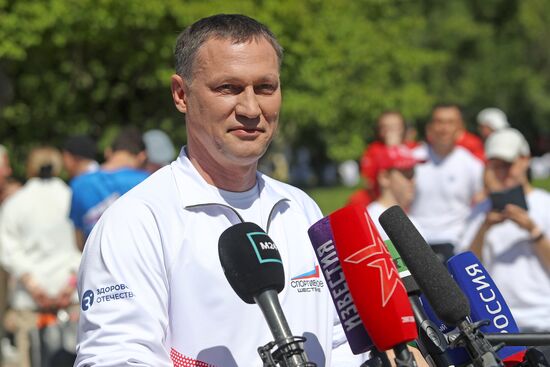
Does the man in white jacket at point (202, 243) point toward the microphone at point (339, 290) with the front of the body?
yes

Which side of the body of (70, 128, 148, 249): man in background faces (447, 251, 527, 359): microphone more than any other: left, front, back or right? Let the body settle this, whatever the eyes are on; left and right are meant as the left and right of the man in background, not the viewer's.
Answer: back

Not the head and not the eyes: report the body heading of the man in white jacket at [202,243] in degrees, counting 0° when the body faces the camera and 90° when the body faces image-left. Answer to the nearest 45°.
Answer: approximately 315°

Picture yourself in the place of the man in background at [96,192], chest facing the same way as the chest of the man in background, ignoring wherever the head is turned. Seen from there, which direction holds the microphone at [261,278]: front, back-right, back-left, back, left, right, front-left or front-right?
back

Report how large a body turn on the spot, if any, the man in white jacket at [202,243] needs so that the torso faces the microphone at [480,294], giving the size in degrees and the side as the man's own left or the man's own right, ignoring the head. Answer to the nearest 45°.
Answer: approximately 45° to the man's own left

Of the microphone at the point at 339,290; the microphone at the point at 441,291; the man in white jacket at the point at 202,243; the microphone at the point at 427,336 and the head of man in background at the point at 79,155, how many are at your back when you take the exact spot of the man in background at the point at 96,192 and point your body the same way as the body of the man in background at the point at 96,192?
4

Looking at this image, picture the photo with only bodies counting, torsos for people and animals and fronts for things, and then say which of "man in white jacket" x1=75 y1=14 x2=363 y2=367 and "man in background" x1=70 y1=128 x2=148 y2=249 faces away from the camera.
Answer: the man in background

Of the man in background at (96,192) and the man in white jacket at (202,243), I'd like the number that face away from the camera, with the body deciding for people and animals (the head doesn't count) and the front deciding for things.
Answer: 1

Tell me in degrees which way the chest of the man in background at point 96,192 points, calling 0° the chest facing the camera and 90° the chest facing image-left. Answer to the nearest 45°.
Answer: approximately 180°

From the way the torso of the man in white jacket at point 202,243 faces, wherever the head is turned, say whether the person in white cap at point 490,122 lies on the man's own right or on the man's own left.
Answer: on the man's own left

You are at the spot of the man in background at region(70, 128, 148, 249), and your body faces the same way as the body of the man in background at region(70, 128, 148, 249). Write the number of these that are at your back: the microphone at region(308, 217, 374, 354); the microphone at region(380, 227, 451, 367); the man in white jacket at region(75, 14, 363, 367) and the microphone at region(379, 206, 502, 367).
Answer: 4

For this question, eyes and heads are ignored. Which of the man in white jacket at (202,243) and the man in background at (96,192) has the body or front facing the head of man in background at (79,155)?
the man in background at (96,192)

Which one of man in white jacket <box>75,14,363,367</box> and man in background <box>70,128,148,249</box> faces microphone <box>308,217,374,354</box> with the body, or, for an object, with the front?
the man in white jacket

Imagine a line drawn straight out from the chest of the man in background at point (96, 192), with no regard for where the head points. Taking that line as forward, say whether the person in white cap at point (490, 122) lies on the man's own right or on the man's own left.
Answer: on the man's own right
